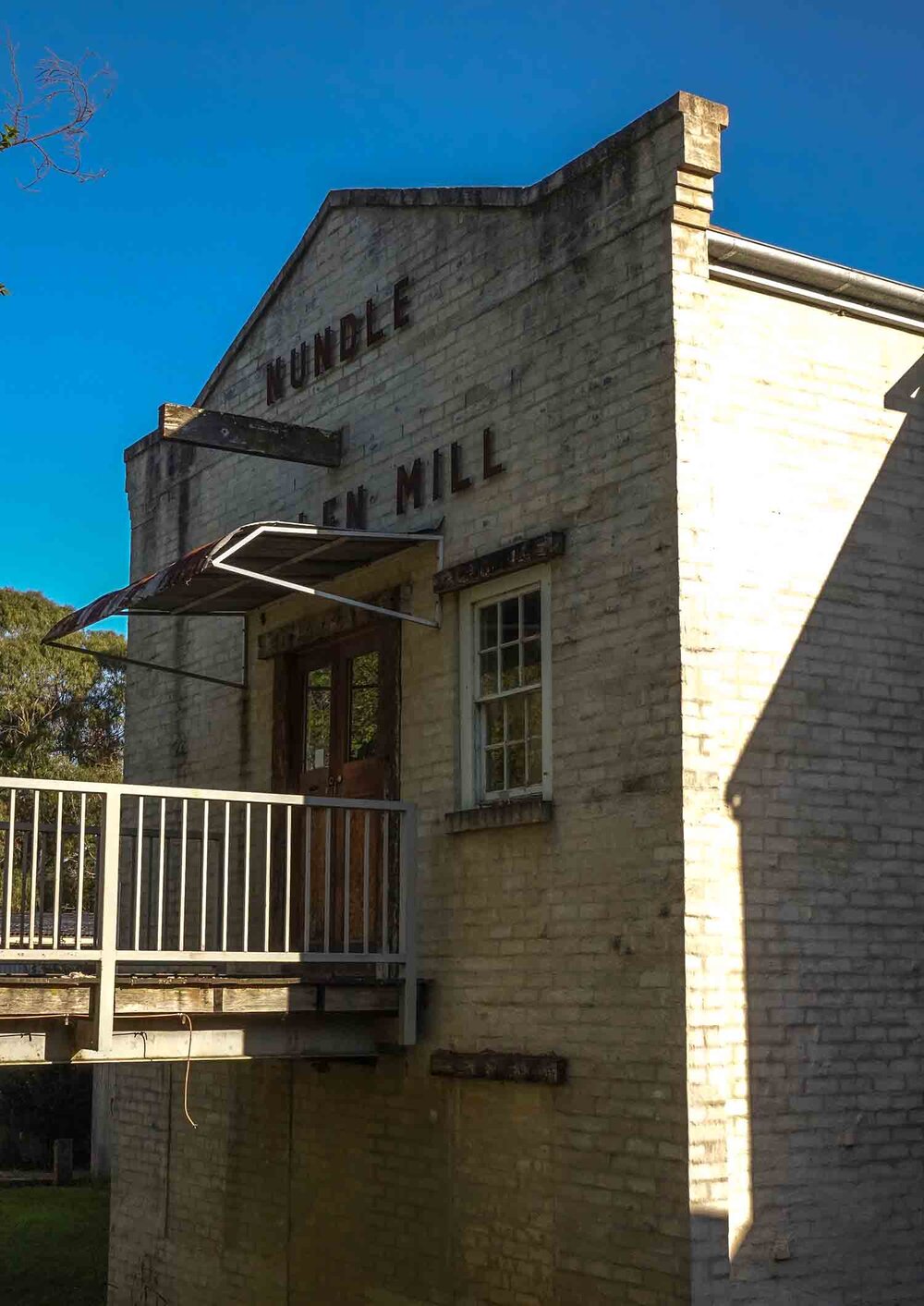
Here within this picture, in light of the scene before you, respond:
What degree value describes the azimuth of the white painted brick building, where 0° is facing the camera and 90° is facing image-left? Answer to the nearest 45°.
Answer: approximately 45°

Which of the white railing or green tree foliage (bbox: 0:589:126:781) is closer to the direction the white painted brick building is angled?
the white railing
